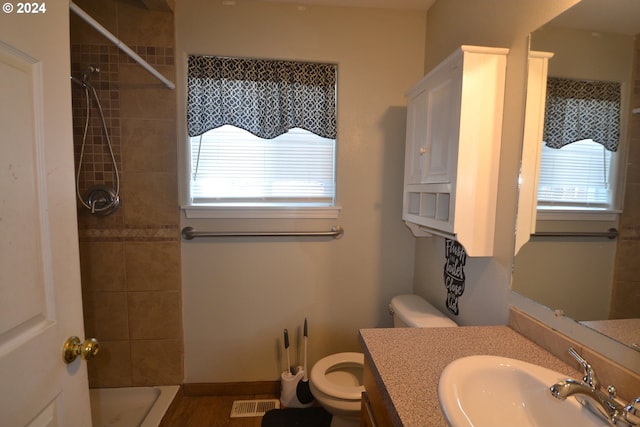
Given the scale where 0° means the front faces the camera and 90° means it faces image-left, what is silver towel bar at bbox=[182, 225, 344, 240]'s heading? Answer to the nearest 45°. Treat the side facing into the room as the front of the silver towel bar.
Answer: approximately 0°

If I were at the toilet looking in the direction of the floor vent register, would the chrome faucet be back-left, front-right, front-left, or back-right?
back-left

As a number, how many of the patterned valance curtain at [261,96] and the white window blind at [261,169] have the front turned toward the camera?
2

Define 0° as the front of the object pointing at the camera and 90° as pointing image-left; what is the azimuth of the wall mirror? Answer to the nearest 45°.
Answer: approximately 45°

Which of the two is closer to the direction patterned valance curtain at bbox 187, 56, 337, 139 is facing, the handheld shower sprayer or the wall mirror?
the wall mirror

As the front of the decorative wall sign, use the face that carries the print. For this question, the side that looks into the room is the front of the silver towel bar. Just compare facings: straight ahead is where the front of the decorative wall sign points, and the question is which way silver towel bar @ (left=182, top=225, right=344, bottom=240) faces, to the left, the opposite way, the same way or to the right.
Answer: to the left

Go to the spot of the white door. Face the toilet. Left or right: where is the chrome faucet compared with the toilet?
right

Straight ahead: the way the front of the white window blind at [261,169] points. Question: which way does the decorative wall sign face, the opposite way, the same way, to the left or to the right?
to the right

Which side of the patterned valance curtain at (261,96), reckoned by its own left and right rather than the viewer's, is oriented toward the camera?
front

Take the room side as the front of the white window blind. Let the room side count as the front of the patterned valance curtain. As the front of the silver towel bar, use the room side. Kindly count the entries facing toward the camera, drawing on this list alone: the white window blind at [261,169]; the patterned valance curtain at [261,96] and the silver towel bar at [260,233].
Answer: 3

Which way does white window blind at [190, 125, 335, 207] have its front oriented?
toward the camera

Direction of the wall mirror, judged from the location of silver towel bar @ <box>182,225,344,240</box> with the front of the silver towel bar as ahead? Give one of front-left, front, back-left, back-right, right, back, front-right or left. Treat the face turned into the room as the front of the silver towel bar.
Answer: front-left

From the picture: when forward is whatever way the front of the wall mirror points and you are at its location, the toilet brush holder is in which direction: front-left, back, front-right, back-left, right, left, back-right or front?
front-right
